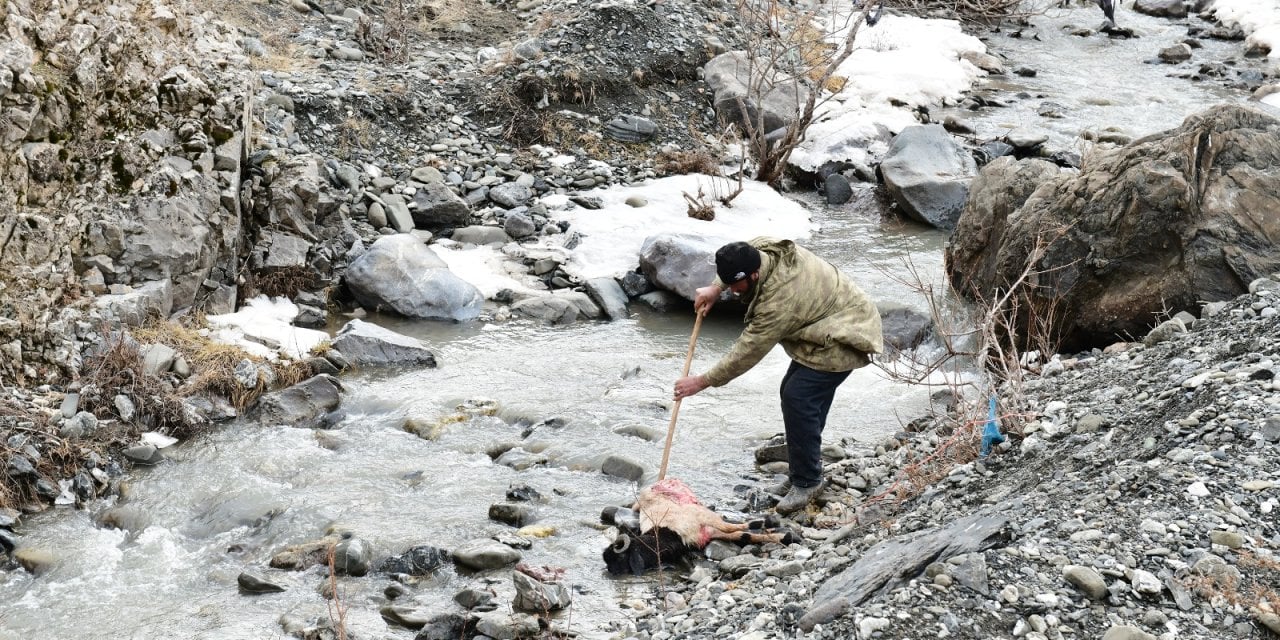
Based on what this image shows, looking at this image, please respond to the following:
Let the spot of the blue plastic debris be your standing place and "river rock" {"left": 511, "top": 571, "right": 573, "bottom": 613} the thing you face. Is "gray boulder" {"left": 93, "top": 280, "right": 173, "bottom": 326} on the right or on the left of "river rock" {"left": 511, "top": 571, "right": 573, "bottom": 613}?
right

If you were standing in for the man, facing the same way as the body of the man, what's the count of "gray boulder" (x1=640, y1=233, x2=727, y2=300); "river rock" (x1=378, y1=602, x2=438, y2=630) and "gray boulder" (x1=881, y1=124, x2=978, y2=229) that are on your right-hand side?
2

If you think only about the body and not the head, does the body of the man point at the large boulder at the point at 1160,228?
no

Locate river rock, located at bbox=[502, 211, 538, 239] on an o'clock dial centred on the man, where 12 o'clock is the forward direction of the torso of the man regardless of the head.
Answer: The river rock is roughly at 2 o'clock from the man.

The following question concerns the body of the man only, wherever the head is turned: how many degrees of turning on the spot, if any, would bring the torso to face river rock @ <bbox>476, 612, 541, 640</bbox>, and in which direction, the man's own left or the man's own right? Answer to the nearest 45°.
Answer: approximately 45° to the man's own left

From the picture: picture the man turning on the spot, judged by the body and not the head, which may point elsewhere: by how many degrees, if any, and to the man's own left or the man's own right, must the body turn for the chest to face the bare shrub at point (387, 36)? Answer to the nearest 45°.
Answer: approximately 45° to the man's own right

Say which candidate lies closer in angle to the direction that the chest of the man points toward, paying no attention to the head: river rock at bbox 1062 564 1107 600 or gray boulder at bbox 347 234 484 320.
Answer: the gray boulder

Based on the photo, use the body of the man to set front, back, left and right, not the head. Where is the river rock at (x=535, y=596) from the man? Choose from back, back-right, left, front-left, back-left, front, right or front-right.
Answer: front-left

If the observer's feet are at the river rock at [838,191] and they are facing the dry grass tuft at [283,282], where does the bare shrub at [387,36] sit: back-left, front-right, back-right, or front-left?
front-right

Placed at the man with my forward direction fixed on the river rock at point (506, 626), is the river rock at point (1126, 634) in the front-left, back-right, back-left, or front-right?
front-left

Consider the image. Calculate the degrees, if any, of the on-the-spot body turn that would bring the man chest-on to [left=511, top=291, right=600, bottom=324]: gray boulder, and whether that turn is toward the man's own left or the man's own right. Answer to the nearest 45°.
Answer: approximately 45° to the man's own right

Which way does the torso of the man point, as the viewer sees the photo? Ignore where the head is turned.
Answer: to the viewer's left

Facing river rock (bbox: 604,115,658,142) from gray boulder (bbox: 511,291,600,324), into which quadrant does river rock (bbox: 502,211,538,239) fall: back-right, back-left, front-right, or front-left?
front-left

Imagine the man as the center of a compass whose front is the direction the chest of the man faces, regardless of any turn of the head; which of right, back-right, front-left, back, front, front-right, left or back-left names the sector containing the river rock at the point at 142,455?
front

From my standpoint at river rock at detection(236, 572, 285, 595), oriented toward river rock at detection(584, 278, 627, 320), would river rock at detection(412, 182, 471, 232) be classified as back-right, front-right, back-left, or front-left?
front-left

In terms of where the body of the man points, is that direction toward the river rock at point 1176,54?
no

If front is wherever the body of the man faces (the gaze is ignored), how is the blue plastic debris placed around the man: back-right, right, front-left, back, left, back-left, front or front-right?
back

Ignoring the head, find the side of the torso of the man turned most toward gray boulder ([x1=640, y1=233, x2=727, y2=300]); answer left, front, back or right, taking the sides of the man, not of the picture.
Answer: right

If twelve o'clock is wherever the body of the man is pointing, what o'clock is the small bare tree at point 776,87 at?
The small bare tree is roughly at 3 o'clock from the man.

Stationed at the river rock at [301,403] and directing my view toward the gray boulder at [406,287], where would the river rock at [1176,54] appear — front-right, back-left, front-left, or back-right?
front-right
